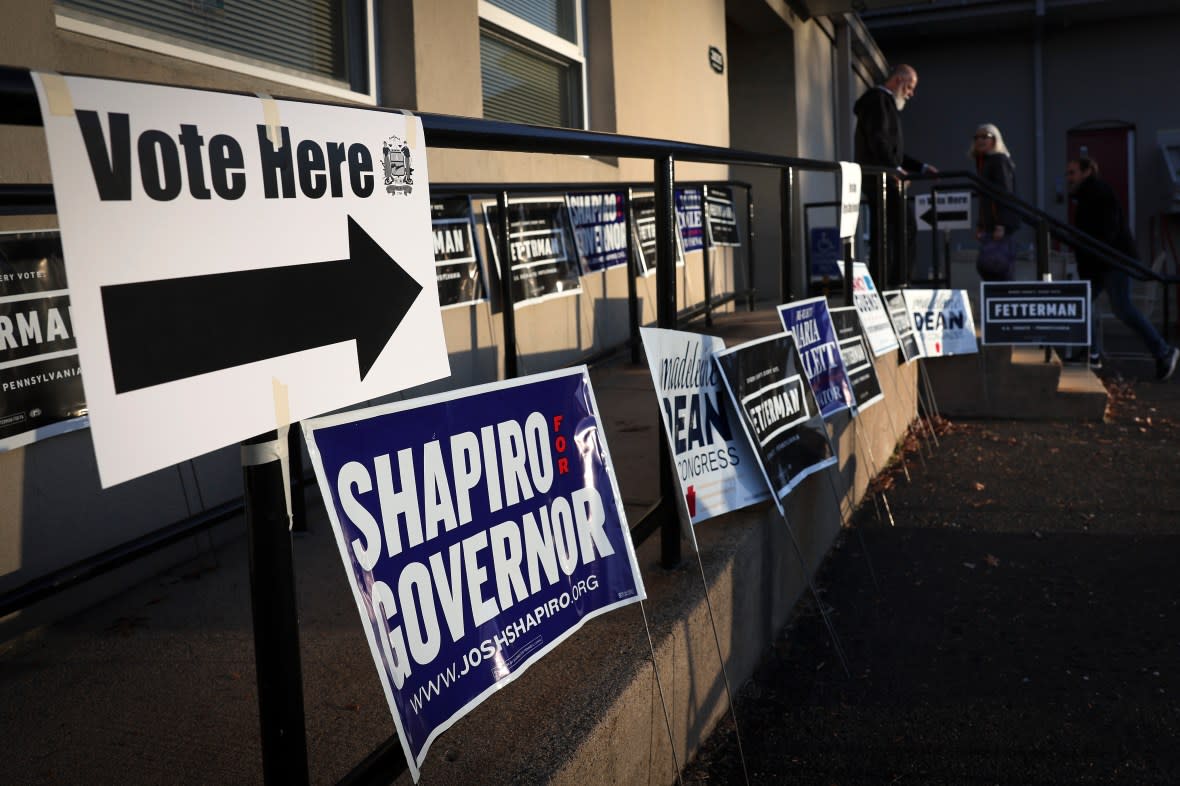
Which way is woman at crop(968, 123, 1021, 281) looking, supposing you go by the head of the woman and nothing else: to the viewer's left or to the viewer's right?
to the viewer's left

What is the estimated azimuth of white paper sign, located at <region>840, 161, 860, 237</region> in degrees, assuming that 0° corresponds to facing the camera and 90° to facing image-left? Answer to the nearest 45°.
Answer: approximately 315°

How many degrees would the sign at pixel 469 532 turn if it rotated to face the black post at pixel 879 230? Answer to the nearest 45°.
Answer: approximately 90° to its left

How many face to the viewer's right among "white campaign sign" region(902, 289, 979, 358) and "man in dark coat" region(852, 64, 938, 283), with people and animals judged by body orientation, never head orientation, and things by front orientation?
1

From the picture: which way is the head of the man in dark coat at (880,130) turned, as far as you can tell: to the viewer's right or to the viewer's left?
to the viewer's right

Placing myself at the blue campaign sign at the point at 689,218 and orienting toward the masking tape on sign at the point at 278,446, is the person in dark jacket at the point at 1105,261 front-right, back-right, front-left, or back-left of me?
back-left

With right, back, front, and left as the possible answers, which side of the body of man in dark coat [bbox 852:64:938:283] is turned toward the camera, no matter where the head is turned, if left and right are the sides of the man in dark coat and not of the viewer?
right

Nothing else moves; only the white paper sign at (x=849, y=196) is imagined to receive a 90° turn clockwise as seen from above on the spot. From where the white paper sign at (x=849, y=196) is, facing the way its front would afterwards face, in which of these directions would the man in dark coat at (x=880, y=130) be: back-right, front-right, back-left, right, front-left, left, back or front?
back-right

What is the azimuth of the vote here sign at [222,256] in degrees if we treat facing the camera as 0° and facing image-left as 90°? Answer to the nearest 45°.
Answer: approximately 315°
